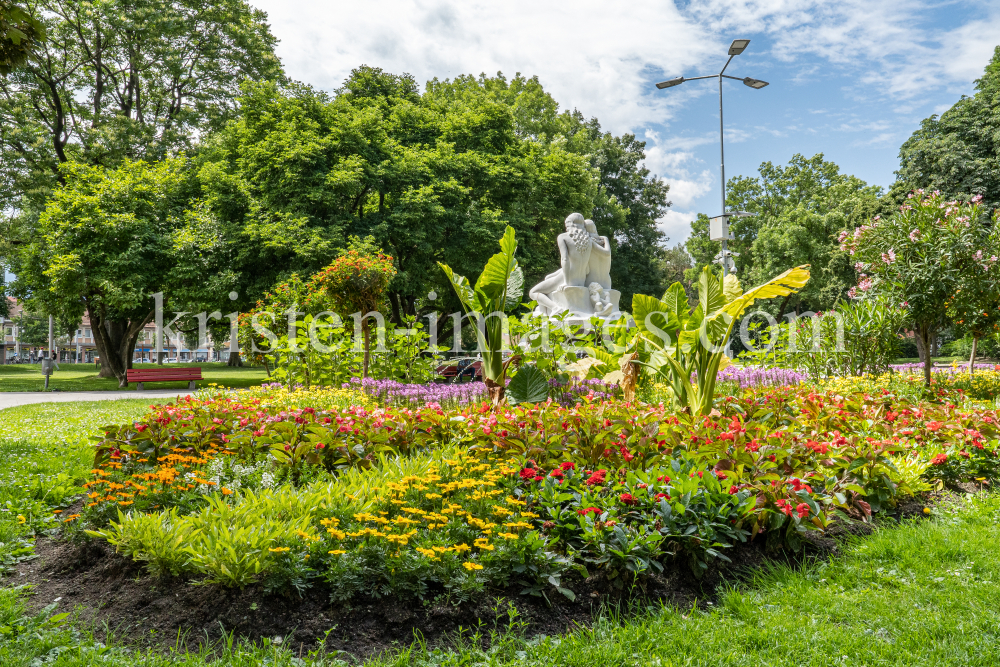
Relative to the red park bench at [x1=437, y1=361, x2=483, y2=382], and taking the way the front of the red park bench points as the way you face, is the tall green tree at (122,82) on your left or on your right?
on your right

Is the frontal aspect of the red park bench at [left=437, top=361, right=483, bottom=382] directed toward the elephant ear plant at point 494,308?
yes

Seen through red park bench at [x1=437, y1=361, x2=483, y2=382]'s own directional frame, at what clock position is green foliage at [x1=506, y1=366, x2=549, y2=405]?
The green foliage is roughly at 12 o'clock from the red park bench.

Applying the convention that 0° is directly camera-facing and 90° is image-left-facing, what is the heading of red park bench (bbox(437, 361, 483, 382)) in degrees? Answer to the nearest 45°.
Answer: approximately 0°

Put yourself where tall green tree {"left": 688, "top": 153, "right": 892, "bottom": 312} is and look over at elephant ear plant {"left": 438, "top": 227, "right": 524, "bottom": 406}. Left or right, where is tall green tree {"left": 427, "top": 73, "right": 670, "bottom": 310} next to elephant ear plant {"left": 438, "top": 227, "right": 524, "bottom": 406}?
right

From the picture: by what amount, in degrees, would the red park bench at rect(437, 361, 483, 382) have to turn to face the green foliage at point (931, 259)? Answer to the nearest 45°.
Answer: approximately 45° to its left

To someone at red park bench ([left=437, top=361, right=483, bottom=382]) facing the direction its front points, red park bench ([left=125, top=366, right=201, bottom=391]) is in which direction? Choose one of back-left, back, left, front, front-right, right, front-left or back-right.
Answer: right

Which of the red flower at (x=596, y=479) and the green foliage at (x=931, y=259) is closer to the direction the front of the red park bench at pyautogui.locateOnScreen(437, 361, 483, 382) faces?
the red flower

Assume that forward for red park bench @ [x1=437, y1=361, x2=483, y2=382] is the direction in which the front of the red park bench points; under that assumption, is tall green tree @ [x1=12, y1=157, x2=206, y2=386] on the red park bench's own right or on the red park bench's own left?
on the red park bench's own right

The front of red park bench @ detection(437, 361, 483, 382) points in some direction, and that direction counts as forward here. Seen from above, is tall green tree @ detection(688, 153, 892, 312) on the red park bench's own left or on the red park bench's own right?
on the red park bench's own left

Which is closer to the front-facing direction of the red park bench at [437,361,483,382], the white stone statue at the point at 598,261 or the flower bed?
the flower bed

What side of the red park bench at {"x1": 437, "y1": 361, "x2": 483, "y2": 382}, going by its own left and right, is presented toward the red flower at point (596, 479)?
front

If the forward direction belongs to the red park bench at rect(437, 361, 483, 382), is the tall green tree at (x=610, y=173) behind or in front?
behind

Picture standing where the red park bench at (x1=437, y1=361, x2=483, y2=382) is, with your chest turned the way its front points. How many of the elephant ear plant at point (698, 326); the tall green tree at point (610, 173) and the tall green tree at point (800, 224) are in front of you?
1
